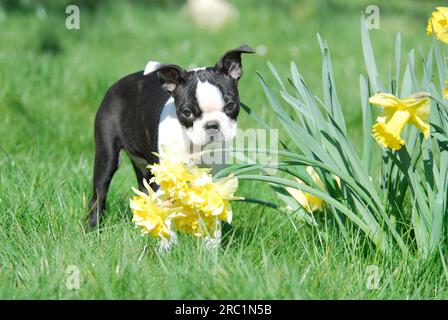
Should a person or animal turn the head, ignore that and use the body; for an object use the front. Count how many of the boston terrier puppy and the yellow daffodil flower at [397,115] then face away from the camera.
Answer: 0

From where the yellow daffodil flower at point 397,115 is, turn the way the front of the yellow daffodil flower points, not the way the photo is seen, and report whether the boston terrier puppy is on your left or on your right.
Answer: on your right

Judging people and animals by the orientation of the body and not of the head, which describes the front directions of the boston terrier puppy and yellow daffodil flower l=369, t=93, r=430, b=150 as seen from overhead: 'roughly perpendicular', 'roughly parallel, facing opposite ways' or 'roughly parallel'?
roughly perpendicular

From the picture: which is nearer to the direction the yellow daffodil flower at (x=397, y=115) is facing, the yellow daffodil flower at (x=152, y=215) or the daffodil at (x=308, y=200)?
the yellow daffodil flower

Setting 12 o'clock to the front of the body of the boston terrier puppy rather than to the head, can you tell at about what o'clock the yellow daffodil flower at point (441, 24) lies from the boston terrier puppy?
The yellow daffodil flower is roughly at 11 o'clock from the boston terrier puppy.

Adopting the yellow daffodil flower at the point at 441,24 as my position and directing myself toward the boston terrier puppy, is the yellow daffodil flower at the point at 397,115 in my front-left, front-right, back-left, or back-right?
front-left

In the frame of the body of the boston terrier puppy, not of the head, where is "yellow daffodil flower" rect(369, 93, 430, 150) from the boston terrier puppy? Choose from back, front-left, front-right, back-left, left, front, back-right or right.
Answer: front

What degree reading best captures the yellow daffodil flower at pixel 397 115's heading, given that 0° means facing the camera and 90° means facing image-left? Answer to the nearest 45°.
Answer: approximately 45°

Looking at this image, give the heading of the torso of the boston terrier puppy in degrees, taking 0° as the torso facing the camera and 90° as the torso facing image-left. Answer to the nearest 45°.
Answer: approximately 315°

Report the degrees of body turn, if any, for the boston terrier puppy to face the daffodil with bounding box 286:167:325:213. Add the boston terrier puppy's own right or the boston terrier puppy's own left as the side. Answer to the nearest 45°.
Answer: approximately 45° to the boston terrier puppy's own left
